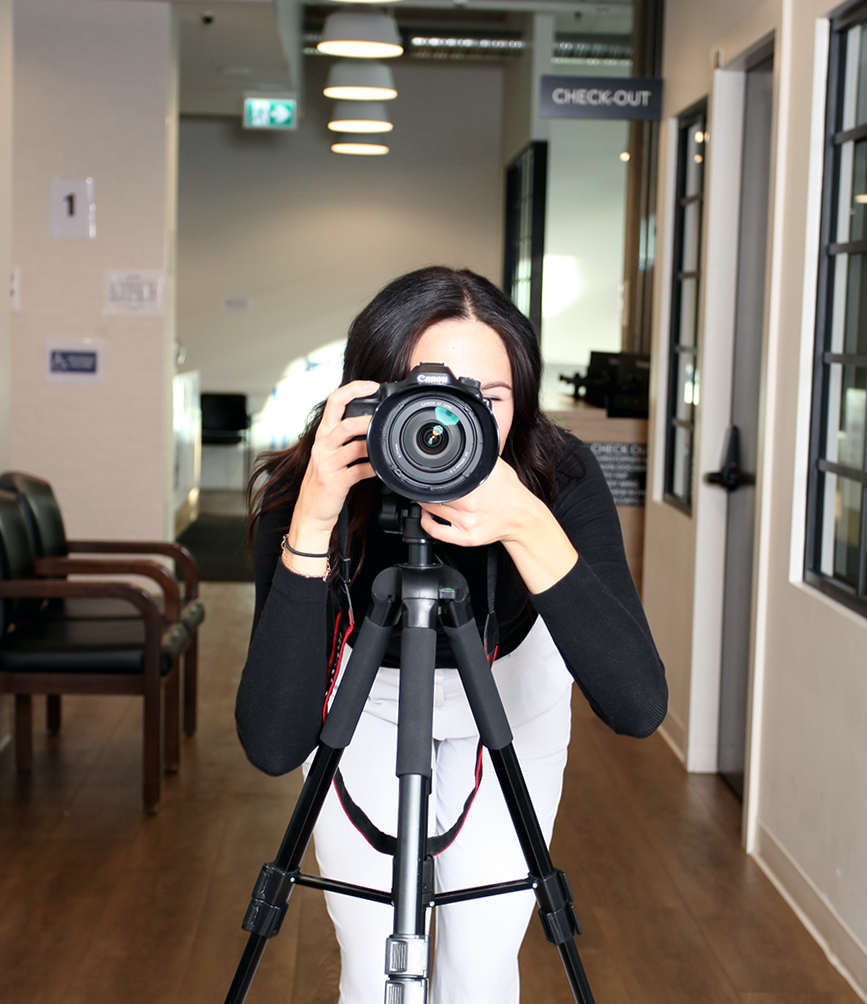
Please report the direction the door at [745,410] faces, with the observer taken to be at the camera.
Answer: facing to the left of the viewer

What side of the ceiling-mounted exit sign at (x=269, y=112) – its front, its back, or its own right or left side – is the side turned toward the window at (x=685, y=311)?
front

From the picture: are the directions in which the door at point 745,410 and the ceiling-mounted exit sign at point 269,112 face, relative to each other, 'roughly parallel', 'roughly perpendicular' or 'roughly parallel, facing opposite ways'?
roughly perpendicular

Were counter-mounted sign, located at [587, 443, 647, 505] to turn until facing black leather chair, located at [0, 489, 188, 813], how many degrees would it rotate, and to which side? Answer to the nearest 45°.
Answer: approximately 45° to its right

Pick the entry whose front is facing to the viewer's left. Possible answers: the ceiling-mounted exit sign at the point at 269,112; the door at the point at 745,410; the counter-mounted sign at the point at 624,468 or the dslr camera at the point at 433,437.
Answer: the door

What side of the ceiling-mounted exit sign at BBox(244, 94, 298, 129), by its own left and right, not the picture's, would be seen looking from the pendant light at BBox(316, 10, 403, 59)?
front

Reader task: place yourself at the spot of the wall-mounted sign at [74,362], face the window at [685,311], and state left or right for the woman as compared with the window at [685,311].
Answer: right
